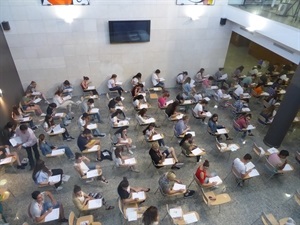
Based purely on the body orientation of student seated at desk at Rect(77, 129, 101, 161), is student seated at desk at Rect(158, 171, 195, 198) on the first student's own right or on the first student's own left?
on the first student's own right

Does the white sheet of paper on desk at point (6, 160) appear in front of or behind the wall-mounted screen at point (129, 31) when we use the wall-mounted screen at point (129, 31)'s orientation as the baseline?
in front

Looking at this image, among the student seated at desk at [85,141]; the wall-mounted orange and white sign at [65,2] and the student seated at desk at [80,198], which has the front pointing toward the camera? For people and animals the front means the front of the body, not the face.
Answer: the wall-mounted orange and white sign

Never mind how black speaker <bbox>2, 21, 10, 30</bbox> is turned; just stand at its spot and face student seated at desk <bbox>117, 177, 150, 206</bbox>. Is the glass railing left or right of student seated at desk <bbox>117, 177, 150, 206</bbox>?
left

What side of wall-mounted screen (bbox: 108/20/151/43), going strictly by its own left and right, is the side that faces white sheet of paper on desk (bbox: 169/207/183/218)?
front

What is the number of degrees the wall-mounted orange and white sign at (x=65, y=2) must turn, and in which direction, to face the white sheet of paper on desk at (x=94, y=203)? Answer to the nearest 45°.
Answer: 0° — it already faces it

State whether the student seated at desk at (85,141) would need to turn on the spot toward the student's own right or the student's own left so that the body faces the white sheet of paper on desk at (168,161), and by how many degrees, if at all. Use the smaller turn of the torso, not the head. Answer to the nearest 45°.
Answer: approximately 45° to the student's own right
